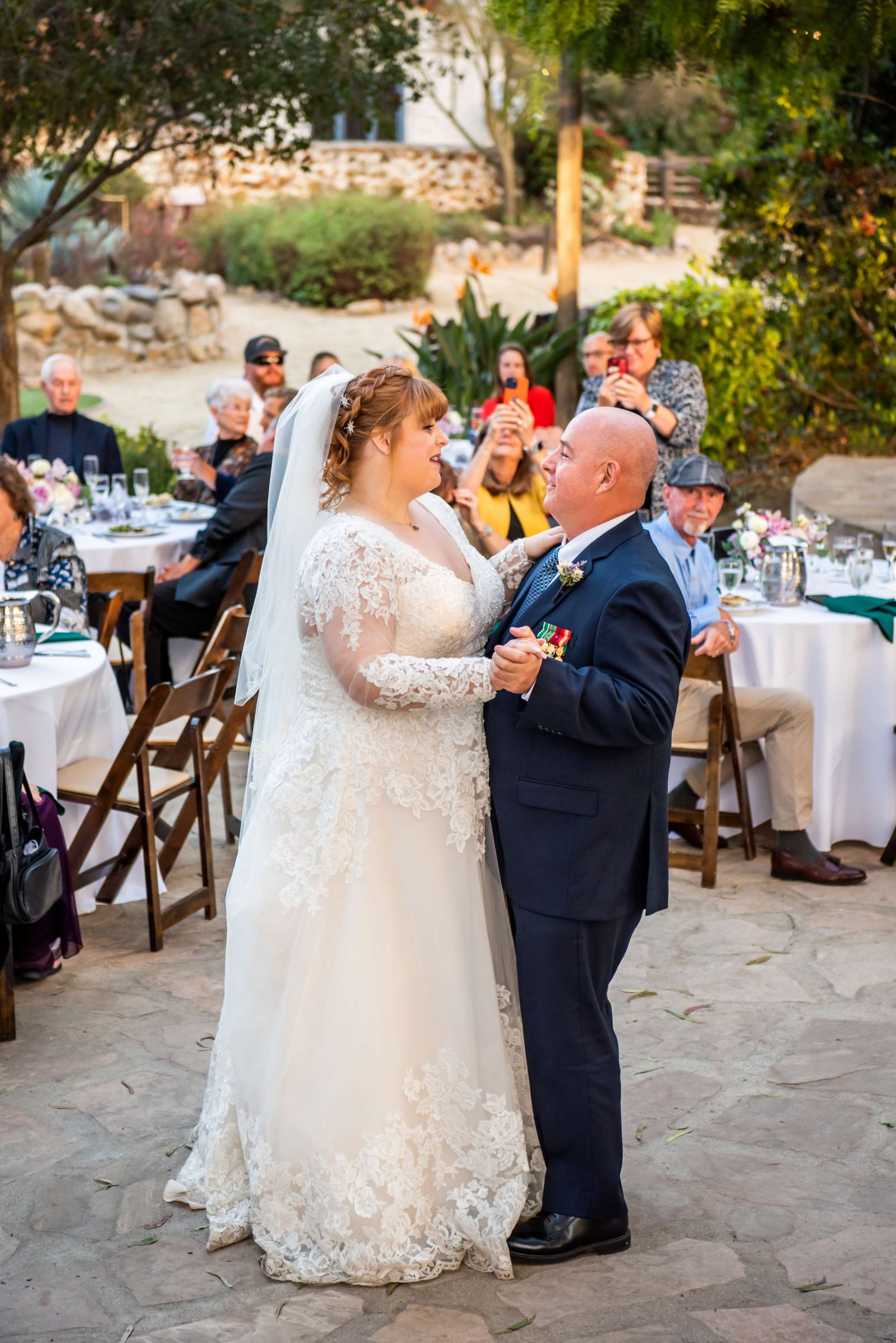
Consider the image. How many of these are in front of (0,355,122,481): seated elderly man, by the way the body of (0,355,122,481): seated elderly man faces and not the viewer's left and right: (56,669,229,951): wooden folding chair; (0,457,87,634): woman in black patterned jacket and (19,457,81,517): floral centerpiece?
3

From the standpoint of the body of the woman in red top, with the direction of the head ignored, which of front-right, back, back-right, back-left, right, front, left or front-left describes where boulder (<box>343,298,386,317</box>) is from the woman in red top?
back

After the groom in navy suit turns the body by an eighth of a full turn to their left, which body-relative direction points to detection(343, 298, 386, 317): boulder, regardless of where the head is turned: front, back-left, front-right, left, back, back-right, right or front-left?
back-right

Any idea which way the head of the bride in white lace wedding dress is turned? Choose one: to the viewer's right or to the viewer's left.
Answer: to the viewer's right

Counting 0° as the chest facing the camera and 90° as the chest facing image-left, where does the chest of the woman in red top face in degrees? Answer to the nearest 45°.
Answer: approximately 0°

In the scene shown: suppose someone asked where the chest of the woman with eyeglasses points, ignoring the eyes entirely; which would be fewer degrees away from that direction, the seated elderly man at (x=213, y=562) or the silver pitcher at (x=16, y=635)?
the silver pitcher

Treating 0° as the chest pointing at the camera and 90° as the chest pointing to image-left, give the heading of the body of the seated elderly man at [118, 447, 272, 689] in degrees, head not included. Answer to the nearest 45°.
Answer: approximately 90°

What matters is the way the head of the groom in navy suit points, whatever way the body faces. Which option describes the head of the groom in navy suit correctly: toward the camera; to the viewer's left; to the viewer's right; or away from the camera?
to the viewer's left

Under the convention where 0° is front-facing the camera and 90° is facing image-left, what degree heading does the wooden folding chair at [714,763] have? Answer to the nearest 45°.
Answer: approximately 225°
